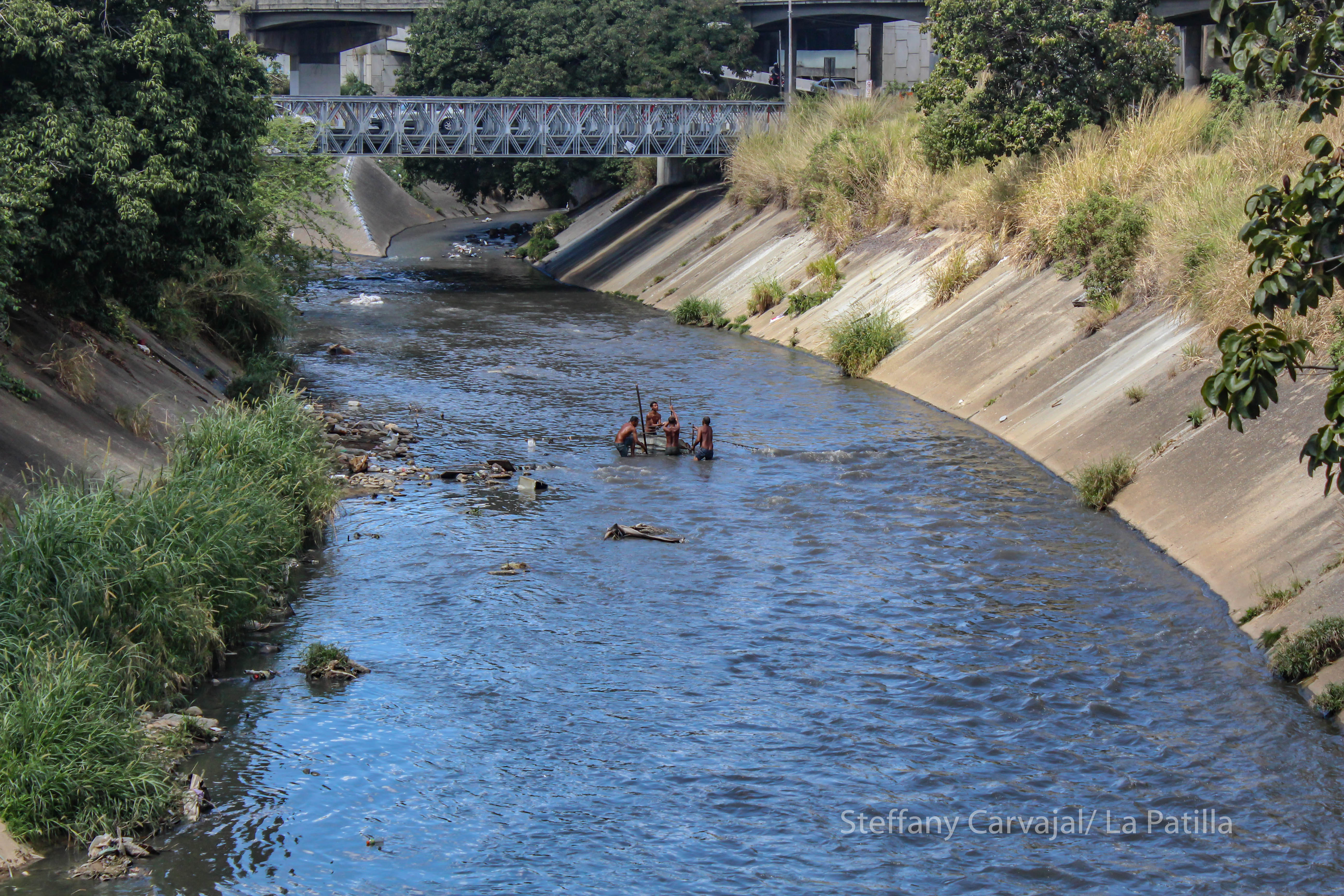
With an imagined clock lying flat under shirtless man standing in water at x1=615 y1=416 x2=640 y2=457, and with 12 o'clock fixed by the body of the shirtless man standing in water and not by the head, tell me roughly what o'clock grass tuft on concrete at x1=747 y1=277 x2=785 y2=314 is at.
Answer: The grass tuft on concrete is roughly at 11 o'clock from the shirtless man standing in water.

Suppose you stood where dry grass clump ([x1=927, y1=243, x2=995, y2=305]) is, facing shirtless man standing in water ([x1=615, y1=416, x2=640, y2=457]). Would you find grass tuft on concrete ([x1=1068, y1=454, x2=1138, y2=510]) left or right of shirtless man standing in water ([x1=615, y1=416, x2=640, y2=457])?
left

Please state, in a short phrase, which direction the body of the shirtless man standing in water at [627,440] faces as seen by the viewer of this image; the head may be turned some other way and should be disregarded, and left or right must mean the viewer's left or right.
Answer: facing away from the viewer and to the right of the viewer

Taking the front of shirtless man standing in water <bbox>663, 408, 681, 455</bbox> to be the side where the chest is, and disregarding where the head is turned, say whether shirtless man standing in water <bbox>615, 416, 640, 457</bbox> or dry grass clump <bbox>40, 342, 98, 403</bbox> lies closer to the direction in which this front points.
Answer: the shirtless man standing in water

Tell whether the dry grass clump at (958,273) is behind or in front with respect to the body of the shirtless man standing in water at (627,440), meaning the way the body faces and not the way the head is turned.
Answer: in front

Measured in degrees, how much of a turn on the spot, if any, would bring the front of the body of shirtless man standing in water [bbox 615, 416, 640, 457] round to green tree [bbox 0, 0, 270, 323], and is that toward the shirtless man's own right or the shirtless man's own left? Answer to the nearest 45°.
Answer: approximately 180°
